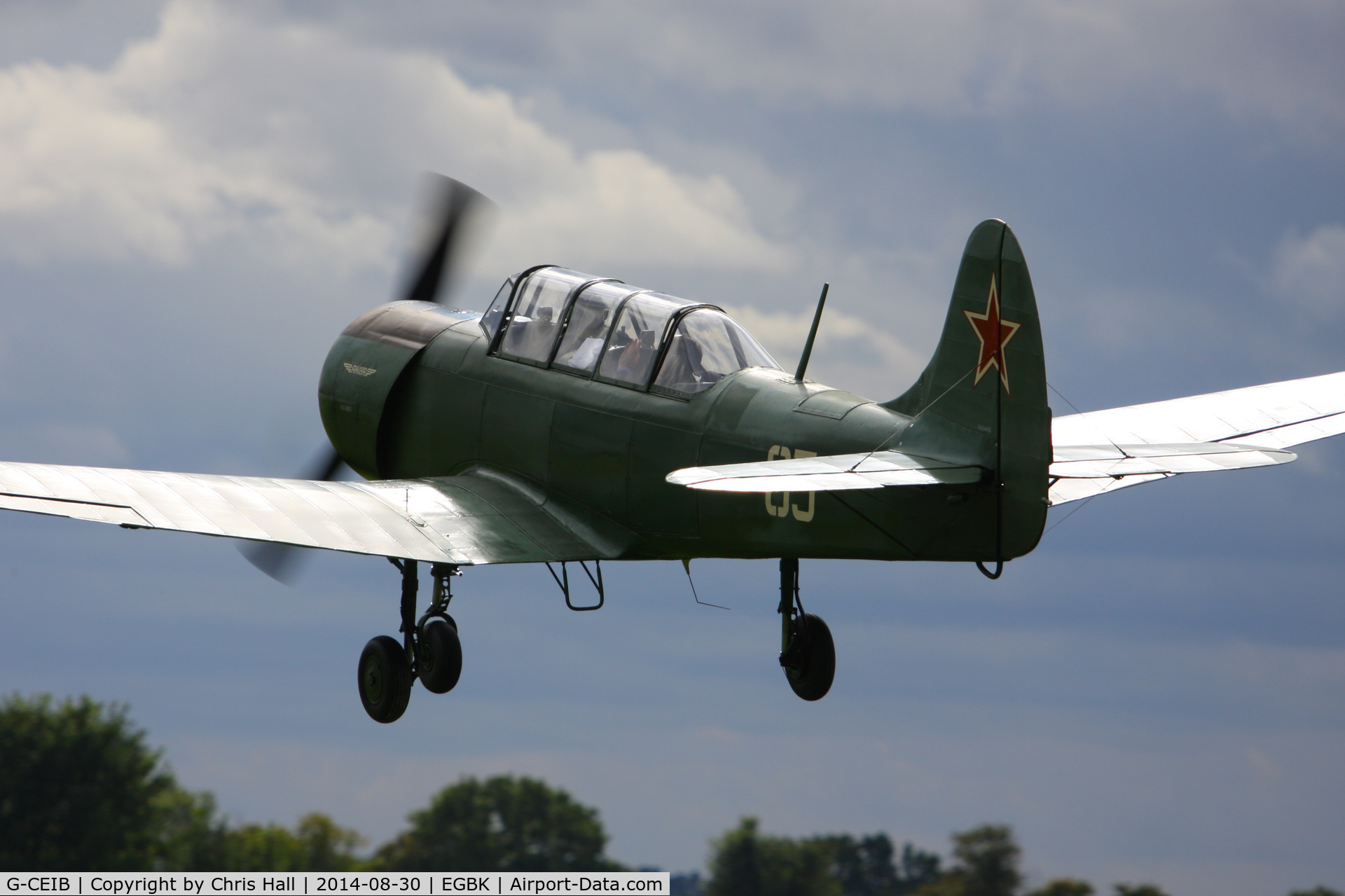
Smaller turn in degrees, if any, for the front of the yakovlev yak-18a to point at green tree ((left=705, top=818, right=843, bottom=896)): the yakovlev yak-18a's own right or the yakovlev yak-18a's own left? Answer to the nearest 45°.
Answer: approximately 45° to the yakovlev yak-18a's own right

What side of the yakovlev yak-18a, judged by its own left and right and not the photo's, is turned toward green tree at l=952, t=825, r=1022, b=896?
right

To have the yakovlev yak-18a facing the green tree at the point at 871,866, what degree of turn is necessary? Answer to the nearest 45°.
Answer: approximately 45° to its right

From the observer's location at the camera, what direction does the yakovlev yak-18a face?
facing away from the viewer and to the left of the viewer

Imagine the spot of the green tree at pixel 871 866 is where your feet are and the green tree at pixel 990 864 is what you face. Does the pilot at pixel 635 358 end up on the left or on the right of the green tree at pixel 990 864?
right

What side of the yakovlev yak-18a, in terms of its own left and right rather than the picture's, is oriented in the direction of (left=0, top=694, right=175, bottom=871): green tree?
front
